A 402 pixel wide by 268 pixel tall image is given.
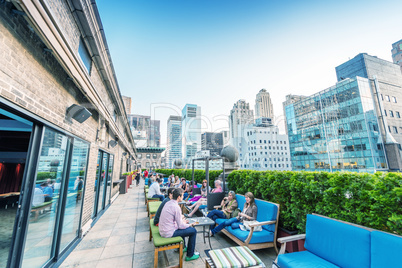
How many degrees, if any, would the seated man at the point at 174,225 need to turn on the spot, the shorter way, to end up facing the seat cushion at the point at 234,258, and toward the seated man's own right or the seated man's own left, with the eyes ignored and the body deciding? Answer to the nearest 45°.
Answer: approximately 45° to the seated man's own right

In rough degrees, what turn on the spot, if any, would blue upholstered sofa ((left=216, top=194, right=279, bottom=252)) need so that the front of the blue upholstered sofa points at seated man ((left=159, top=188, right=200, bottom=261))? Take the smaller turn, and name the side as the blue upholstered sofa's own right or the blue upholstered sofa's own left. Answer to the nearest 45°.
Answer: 0° — it already faces them

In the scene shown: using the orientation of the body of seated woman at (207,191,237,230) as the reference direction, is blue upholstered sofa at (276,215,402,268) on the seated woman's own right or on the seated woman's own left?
on the seated woman's own left

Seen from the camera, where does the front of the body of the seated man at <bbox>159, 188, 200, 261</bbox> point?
to the viewer's right

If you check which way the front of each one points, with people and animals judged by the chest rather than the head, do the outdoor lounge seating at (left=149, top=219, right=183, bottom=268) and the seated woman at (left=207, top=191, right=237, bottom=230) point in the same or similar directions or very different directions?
very different directions

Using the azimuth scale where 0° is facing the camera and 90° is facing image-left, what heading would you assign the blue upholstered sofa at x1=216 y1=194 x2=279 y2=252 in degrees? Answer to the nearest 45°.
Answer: approximately 45°

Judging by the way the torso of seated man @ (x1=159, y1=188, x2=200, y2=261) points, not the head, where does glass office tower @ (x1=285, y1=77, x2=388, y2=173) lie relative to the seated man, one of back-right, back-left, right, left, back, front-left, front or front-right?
front-left

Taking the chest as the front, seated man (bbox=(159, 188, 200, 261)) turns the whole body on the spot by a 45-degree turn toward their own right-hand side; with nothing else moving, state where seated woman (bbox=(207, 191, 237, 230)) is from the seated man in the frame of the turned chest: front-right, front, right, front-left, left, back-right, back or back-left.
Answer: left

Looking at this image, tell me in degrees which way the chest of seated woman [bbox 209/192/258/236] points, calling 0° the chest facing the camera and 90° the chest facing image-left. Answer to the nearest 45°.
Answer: approximately 90°

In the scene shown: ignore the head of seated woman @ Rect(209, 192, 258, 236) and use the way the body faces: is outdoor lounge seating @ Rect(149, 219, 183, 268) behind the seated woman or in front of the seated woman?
in front

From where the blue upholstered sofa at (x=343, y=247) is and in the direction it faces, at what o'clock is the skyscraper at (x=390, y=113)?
The skyscraper is roughly at 5 o'clock from the blue upholstered sofa.

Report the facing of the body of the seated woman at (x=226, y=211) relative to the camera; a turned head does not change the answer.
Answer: to the viewer's left

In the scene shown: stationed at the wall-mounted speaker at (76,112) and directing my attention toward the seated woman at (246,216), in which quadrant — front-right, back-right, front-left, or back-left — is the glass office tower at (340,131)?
front-left

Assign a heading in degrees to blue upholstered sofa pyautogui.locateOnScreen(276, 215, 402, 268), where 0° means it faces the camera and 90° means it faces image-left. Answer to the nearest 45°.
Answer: approximately 45°

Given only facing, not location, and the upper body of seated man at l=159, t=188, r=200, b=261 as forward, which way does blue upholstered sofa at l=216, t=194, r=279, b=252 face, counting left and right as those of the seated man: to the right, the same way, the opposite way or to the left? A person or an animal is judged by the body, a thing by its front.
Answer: the opposite way

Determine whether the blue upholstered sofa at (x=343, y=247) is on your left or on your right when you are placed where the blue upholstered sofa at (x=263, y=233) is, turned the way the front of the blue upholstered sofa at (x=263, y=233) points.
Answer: on your left

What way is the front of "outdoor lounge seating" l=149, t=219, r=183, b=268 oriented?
to the viewer's right
